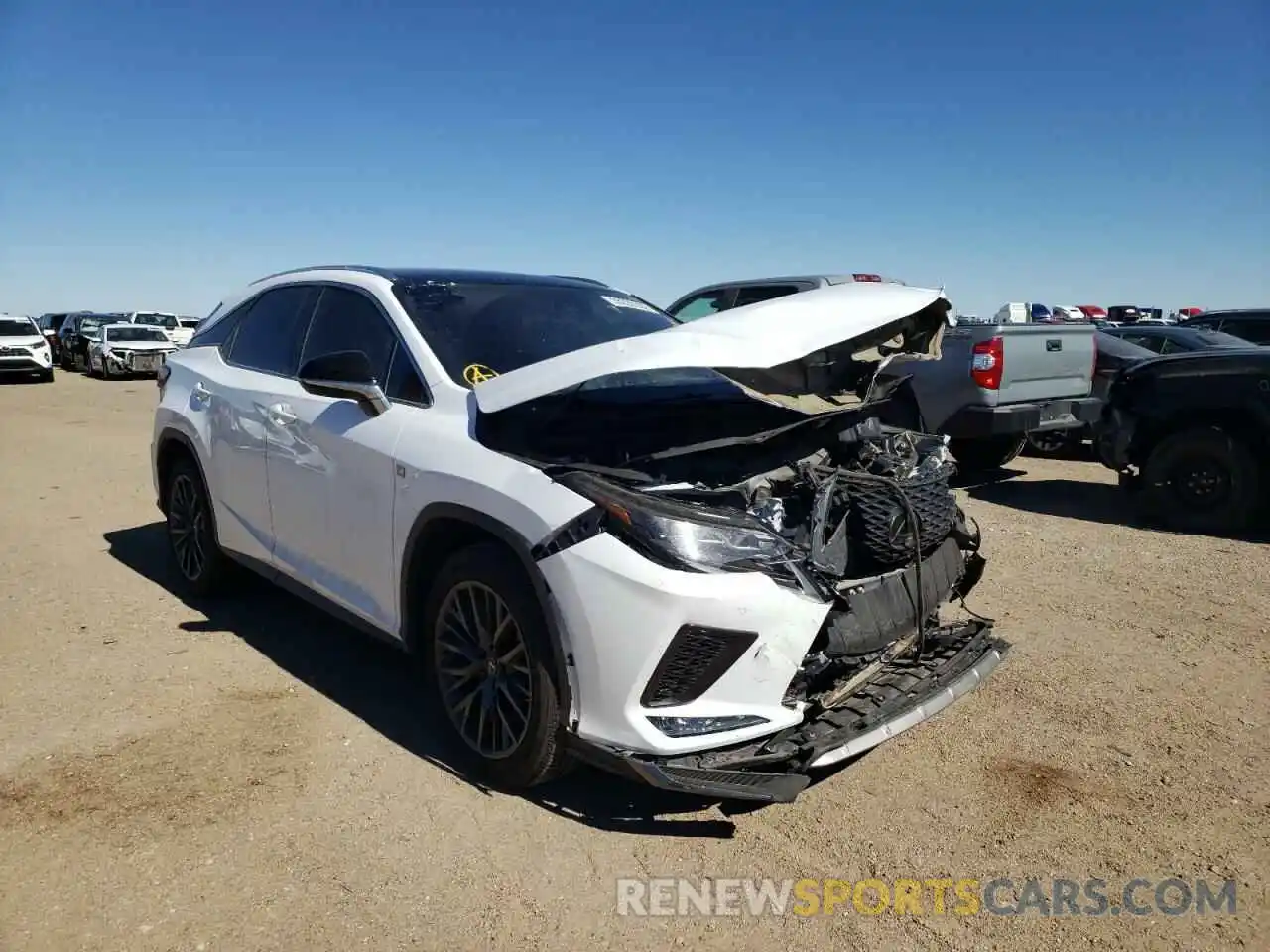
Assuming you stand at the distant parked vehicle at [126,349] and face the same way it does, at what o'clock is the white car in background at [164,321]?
The white car in background is roughly at 6 o'clock from the distant parked vehicle.

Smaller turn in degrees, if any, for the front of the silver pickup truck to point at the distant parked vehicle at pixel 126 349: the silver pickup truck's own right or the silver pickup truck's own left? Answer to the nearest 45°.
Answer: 0° — it already faces it

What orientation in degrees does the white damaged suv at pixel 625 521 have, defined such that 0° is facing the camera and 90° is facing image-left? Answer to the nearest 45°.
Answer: approximately 315°

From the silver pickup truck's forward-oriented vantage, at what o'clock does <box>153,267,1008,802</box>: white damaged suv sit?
The white damaged suv is roughly at 8 o'clock from the silver pickup truck.

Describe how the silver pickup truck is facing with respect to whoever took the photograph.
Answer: facing away from the viewer and to the left of the viewer

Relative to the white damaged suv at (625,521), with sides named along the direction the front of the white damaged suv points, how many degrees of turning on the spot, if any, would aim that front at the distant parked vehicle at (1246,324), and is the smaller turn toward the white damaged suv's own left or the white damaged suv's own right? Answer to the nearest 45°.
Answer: approximately 90° to the white damaged suv's own left
